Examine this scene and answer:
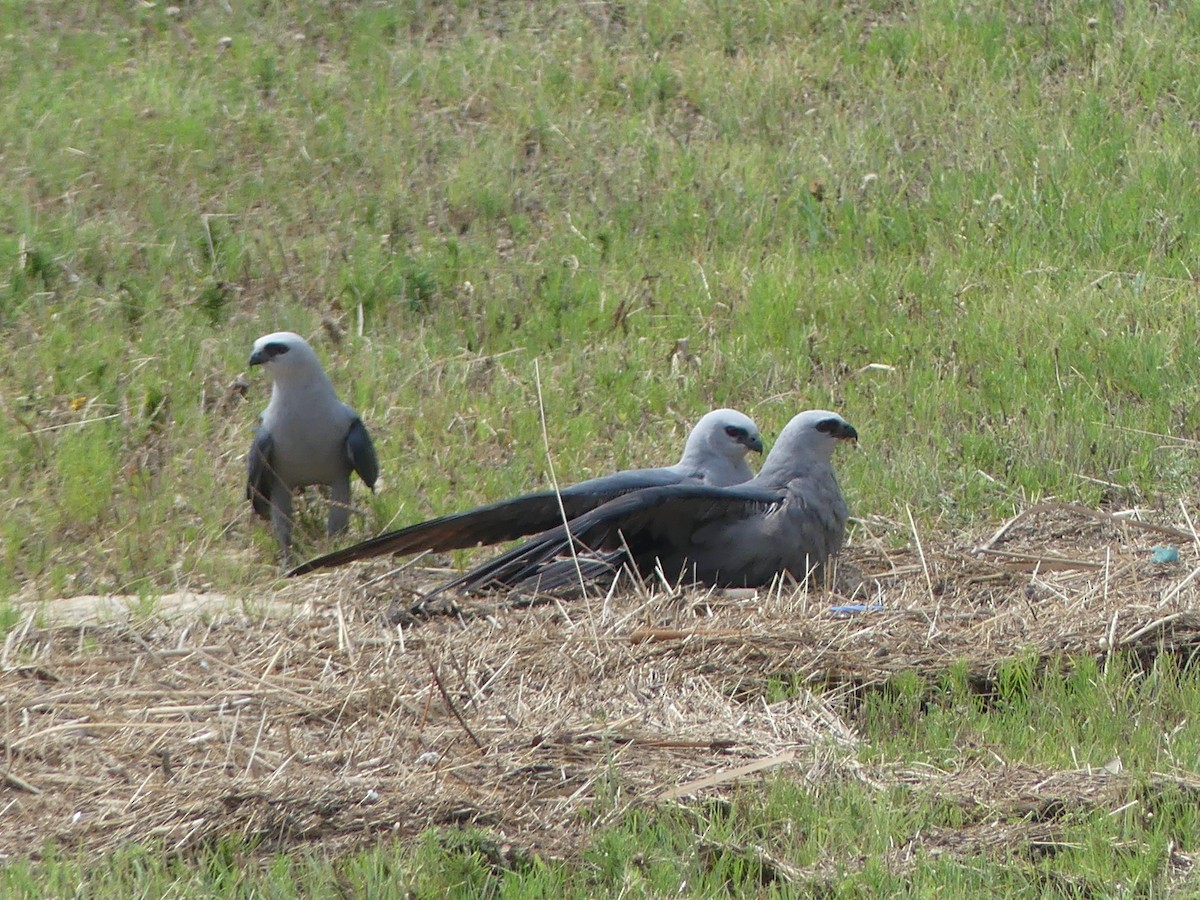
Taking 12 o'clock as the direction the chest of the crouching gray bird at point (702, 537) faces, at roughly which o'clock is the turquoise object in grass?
The turquoise object in grass is roughly at 12 o'clock from the crouching gray bird.

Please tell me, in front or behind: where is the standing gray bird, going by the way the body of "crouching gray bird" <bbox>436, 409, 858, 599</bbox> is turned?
behind

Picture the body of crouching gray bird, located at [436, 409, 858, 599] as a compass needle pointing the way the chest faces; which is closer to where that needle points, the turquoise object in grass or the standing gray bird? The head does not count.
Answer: the turquoise object in grass

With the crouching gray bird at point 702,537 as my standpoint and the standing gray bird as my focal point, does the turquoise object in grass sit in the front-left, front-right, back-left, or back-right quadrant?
back-right

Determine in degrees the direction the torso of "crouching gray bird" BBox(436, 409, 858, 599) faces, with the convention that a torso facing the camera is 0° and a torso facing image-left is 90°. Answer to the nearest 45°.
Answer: approximately 270°
